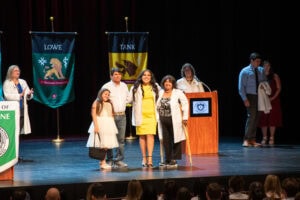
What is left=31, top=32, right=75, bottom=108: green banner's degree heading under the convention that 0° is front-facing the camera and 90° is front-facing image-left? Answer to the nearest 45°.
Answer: approximately 0°

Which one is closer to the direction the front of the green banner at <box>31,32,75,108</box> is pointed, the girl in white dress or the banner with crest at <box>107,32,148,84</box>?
the girl in white dress

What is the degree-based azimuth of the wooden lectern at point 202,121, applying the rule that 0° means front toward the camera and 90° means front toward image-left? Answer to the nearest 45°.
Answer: approximately 0°

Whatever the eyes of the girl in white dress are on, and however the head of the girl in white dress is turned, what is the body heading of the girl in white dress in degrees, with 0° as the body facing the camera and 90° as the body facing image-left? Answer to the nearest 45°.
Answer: approximately 315°

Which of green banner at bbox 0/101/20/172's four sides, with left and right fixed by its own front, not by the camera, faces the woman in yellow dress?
left
